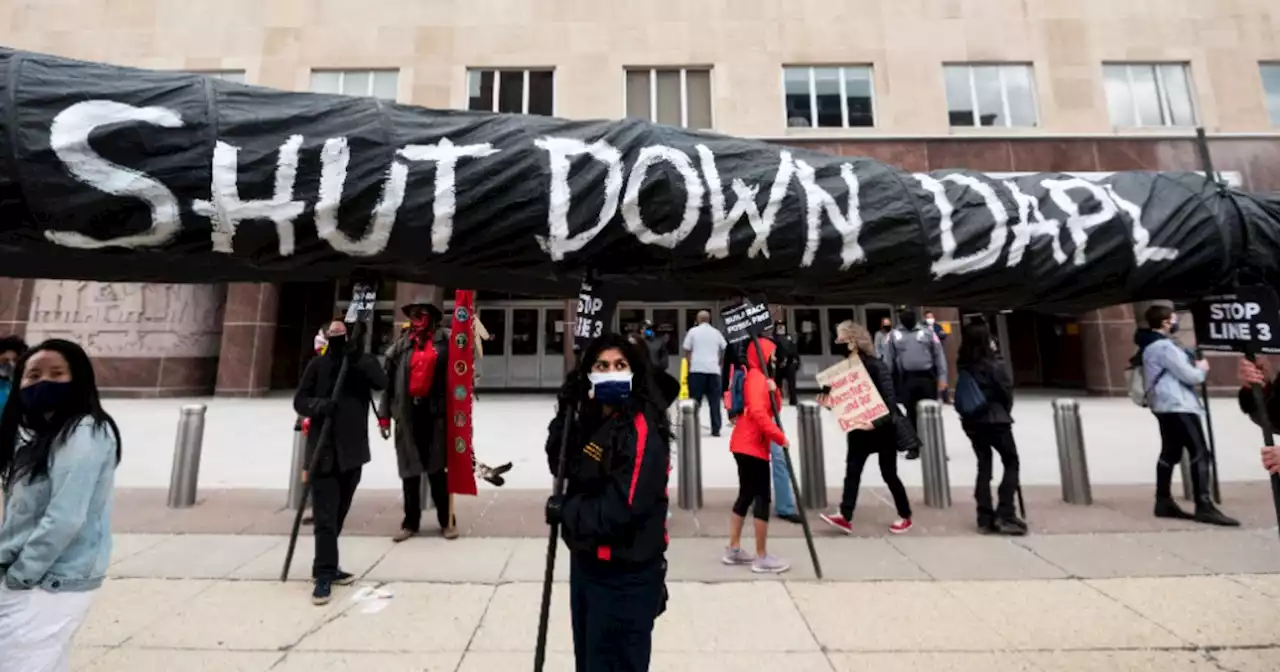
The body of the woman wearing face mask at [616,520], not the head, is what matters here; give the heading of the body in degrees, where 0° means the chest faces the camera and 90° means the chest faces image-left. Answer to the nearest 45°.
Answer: approximately 45°

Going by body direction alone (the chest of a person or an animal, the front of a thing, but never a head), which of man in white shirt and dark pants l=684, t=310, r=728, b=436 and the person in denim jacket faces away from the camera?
the man in white shirt and dark pants

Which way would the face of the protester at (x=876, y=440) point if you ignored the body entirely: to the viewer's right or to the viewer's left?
to the viewer's left

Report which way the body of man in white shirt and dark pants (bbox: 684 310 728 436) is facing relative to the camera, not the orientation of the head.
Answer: away from the camera

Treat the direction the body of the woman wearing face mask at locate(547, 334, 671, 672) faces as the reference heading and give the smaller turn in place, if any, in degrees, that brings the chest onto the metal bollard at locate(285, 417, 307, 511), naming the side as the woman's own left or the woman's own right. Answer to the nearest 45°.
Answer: approximately 90° to the woman's own right

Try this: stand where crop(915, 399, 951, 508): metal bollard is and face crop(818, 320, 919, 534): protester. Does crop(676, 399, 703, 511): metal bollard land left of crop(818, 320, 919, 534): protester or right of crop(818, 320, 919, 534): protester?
right
